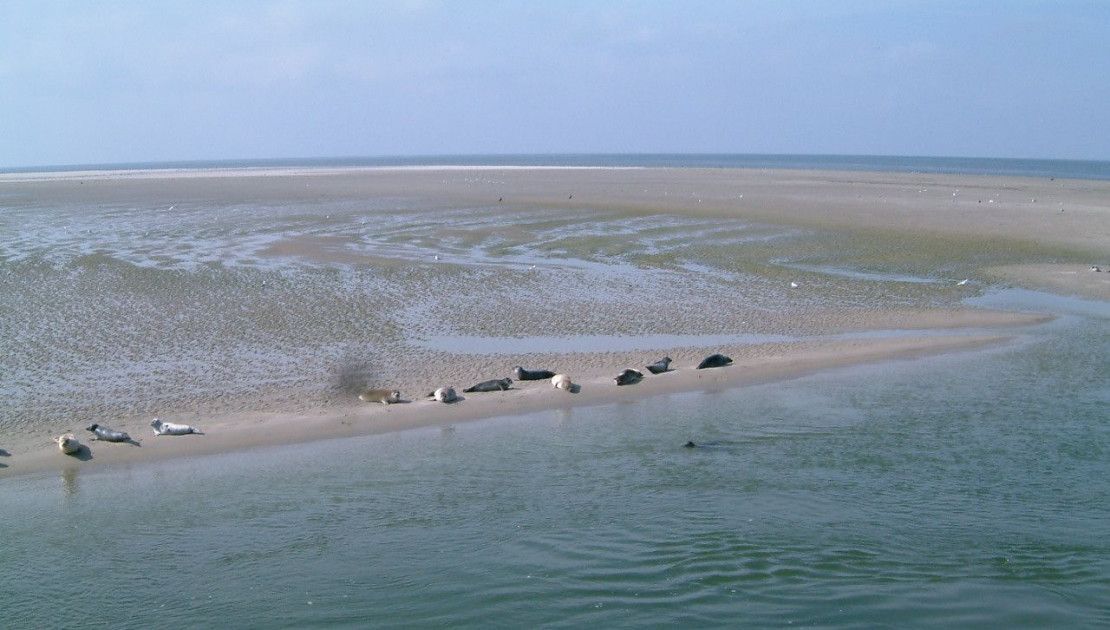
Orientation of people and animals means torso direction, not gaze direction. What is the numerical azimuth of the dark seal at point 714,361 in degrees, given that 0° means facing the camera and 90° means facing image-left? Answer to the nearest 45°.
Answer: approximately 270°

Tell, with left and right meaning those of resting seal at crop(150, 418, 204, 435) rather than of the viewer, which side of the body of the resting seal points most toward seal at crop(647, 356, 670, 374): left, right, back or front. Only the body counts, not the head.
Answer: back

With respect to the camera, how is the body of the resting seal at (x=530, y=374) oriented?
to the viewer's left

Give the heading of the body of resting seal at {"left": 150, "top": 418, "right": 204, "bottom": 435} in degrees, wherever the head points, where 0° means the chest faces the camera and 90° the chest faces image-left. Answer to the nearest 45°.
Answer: approximately 90°

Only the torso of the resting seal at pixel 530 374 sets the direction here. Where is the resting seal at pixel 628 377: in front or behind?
behind

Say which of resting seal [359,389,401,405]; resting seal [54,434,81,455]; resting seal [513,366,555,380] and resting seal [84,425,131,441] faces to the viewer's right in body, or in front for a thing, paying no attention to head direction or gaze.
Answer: resting seal [359,389,401,405]

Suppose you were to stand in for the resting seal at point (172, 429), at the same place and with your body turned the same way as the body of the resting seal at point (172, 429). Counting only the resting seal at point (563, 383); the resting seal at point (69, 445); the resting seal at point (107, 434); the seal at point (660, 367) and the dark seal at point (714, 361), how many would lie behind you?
3

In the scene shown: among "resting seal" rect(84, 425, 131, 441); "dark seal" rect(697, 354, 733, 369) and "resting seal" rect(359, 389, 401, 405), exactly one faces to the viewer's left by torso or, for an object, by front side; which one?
"resting seal" rect(84, 425, 131, 441)

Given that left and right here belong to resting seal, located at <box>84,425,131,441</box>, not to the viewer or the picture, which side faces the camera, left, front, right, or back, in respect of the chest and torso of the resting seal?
left

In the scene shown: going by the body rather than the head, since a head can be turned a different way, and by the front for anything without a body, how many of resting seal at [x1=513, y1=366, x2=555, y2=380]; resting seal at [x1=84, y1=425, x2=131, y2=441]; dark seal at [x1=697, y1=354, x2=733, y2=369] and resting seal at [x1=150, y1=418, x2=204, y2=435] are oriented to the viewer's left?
3

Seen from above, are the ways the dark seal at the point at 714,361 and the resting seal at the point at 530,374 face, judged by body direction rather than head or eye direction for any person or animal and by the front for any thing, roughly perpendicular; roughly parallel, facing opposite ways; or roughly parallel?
roughly parallel, facing opposite ways

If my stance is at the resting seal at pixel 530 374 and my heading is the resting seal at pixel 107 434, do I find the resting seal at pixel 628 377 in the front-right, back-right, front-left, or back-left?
back-left
